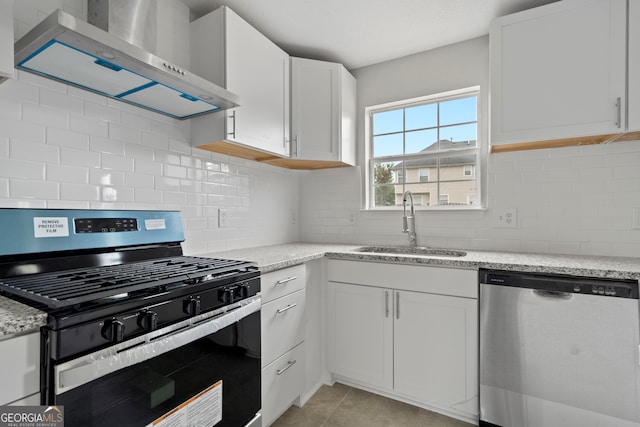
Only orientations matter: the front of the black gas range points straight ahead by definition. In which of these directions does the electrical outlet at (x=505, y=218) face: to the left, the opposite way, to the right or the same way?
to the right

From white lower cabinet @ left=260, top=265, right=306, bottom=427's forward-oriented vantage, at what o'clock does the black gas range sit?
The black gas range is roughly at 3 o'clock from the white lower cabinet.

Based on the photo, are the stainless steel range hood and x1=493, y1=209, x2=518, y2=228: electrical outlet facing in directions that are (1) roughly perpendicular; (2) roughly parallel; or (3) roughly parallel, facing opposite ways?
roughly perpendicular

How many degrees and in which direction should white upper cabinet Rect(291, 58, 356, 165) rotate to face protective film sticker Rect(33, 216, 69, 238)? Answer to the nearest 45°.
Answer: approximately 45° to its right

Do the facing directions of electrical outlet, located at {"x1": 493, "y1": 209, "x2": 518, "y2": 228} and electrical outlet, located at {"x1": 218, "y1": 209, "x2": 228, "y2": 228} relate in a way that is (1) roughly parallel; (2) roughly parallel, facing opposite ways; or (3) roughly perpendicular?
roughly perpendicular

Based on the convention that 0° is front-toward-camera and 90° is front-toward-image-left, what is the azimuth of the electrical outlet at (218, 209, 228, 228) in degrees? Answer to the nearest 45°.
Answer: approximately 315°
